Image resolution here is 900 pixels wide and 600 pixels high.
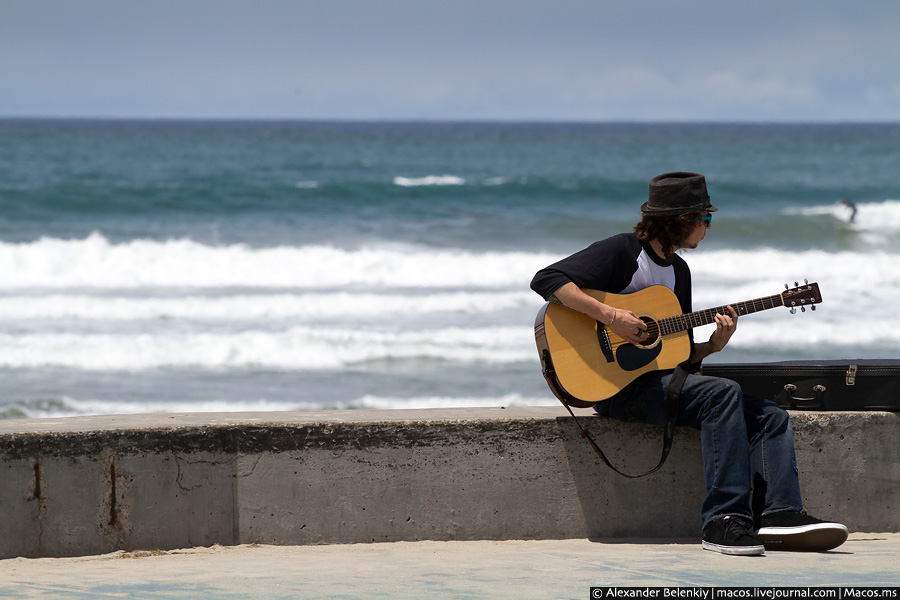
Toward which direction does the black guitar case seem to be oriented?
toward the camera

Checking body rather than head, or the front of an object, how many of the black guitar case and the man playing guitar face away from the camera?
0
